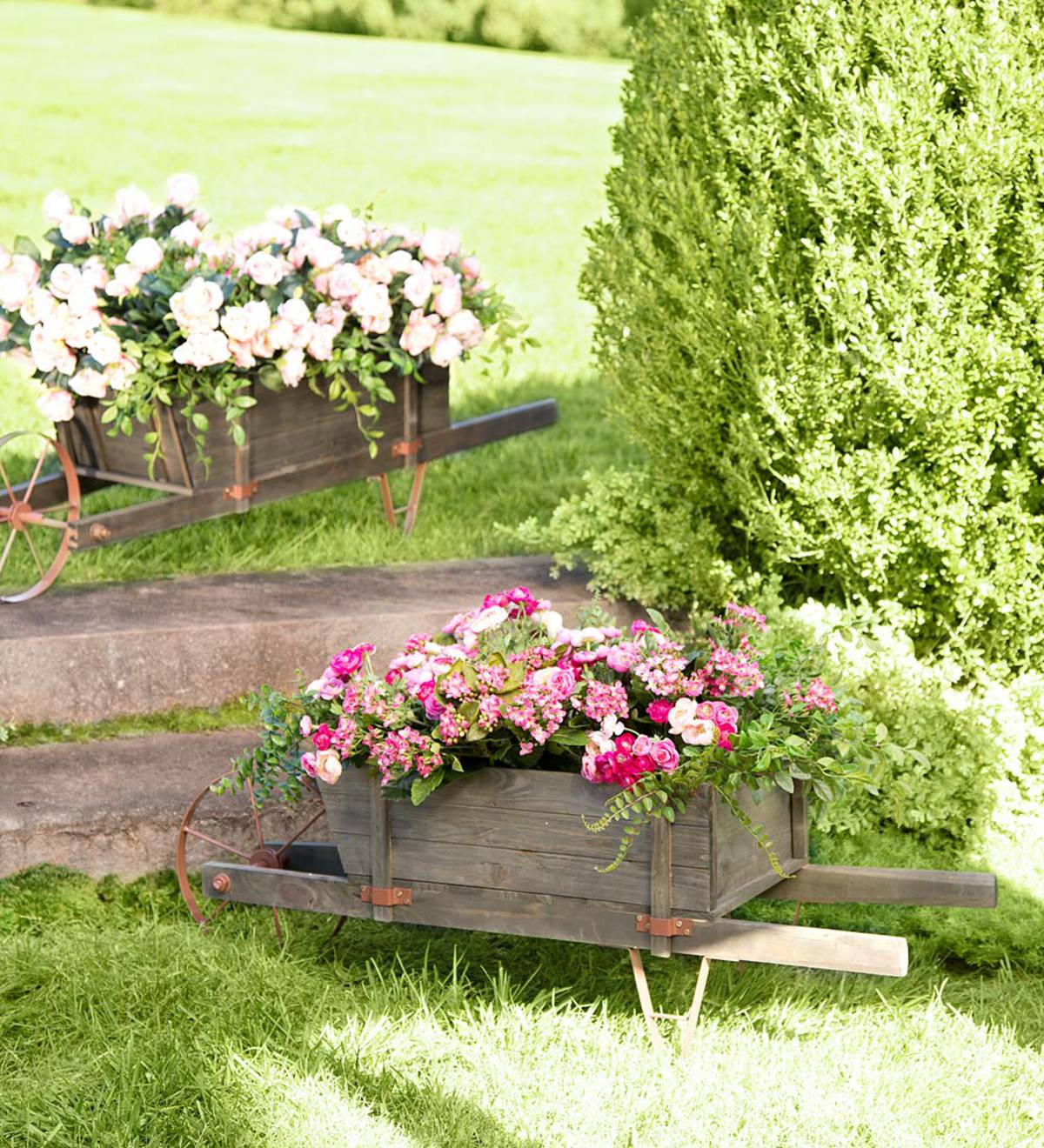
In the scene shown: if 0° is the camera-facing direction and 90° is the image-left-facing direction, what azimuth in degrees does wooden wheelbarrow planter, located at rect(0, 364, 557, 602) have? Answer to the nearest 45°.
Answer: approximately 45°

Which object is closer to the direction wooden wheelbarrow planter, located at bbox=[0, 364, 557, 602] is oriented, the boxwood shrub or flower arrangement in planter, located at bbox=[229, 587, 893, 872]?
the flower arrangement in planter

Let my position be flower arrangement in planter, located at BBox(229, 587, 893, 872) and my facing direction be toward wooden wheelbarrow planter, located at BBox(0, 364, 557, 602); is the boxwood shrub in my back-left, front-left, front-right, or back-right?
front-right
